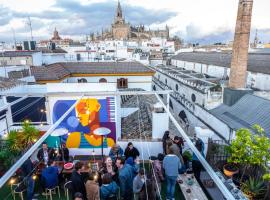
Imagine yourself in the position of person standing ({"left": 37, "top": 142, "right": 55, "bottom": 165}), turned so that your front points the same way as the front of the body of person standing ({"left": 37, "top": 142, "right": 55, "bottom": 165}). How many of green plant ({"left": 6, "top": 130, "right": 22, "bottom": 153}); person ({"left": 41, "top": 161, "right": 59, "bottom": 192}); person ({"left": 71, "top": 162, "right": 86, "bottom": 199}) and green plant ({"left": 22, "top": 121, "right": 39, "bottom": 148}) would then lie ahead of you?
2

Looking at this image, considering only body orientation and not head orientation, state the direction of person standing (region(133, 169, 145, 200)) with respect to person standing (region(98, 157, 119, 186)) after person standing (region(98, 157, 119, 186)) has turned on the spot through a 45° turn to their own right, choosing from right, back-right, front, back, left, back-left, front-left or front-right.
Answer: left

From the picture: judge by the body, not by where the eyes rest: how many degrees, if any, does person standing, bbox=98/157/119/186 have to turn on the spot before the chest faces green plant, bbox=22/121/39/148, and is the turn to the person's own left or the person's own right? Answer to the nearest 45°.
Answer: approximately 135° to the person's own right

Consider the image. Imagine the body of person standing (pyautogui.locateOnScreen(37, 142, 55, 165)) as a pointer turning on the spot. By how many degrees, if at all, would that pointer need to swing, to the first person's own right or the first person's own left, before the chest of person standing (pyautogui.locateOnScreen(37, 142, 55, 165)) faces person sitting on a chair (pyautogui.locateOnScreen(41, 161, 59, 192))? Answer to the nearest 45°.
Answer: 0° — they already face them

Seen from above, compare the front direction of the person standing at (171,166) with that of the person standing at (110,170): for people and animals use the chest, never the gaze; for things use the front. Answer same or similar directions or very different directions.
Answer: very different directions

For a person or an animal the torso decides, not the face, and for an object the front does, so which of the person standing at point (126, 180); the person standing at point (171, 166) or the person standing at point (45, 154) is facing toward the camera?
the person standing at point (45, 154)

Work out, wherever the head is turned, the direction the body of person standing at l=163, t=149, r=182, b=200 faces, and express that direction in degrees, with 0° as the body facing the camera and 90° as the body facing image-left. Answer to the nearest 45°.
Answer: approximately 180°
